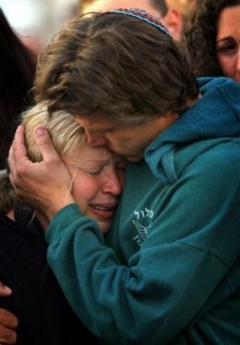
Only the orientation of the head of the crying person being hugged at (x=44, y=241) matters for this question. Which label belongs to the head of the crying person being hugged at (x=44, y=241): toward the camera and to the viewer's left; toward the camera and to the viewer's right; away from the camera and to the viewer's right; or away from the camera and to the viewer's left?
toward the camera and to the viewer's right

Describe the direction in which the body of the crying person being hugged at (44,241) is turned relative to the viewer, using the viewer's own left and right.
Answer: facing the viewer and to the right of the viewer

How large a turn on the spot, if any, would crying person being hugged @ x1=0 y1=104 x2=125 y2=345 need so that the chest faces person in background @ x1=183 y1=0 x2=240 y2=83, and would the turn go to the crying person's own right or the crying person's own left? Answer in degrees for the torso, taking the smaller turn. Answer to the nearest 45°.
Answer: approximately 90° to the crying person's own left

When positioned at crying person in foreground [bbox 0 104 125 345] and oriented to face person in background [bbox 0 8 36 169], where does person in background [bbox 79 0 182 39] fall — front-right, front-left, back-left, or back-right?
front-right

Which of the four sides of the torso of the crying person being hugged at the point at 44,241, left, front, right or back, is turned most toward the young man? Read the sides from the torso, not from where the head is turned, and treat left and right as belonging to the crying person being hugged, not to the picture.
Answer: front

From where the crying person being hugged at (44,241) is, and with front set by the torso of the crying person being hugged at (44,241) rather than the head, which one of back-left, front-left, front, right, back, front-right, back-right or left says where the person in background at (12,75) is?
back-left

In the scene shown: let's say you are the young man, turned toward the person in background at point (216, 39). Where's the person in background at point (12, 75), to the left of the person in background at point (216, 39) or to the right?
left
